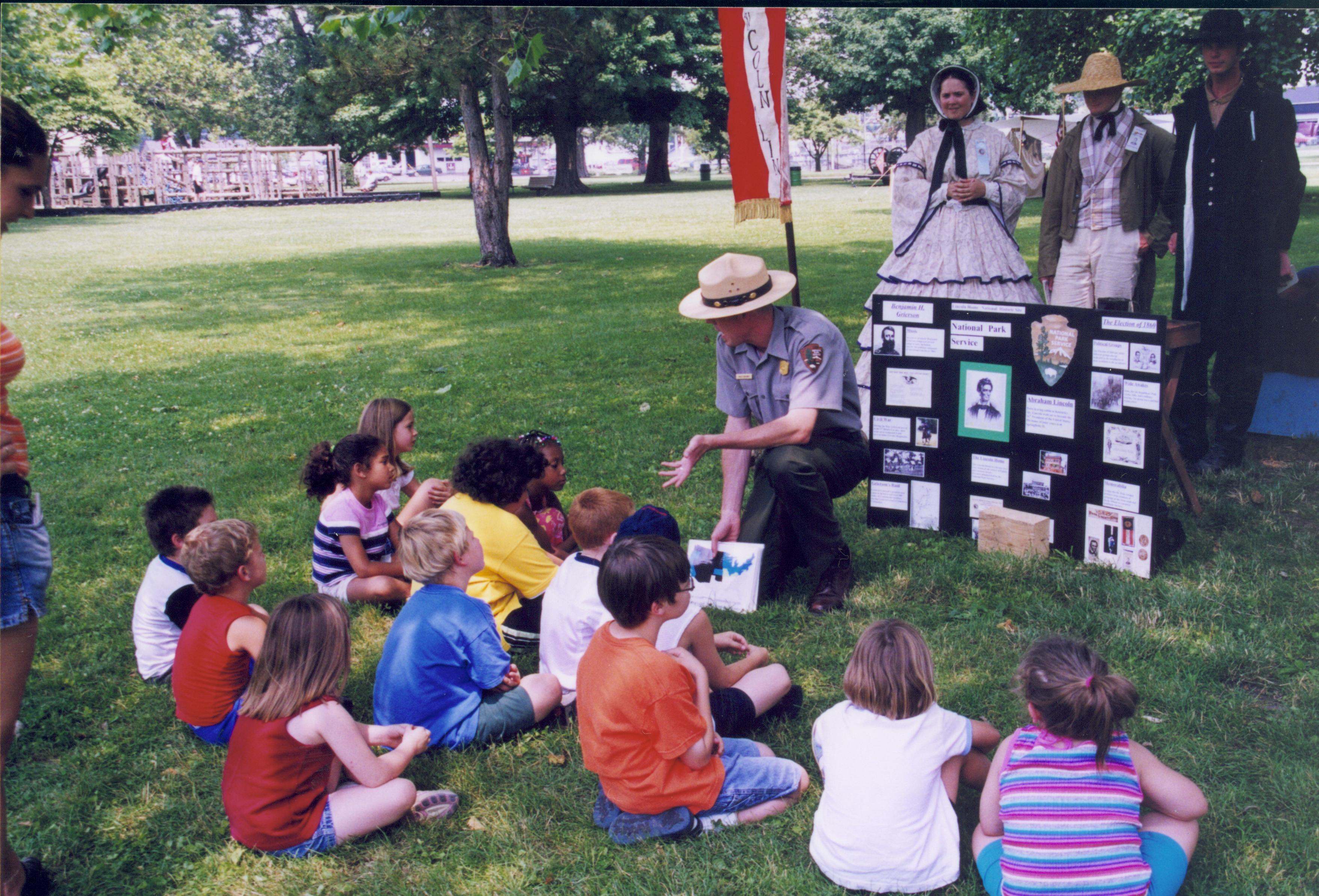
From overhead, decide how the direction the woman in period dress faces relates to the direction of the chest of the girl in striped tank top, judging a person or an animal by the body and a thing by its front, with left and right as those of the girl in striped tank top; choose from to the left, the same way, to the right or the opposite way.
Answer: the opposite way

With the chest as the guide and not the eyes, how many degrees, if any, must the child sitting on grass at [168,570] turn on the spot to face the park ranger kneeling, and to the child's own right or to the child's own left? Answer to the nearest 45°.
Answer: approximately 45° to the child's own right

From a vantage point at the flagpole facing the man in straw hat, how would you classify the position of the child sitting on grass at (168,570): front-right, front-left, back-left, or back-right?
back-right

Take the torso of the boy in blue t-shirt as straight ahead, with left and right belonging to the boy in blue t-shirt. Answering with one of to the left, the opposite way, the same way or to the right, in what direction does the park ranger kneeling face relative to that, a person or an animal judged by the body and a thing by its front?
the opposite way

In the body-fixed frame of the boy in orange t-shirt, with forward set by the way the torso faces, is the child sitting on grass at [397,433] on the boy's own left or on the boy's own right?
on the boy's own left

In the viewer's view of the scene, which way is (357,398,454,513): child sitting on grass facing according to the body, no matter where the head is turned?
to the viewer's right

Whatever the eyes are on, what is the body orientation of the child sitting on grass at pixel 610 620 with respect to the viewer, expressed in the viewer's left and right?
facing away from the viewer and to the right of the viewer

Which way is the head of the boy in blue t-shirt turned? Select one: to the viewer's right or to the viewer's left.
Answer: to the viewer's right

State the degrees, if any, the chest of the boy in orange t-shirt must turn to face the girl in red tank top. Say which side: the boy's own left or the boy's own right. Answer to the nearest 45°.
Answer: approximately 135° to the boy's own left

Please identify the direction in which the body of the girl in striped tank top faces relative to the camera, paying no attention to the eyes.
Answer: away from the camera

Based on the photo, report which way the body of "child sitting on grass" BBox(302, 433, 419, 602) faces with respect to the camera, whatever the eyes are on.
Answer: to the viewer's right

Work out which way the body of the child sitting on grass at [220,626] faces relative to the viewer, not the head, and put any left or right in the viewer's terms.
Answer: facing away from the viewer and to the right of the viewer

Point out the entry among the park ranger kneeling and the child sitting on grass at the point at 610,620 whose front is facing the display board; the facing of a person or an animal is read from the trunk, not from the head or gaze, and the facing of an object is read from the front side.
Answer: the child sitting on grass
